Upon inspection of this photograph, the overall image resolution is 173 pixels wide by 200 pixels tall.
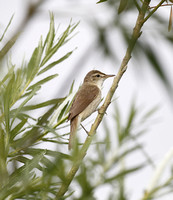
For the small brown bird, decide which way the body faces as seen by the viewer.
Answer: to the viewer's right
